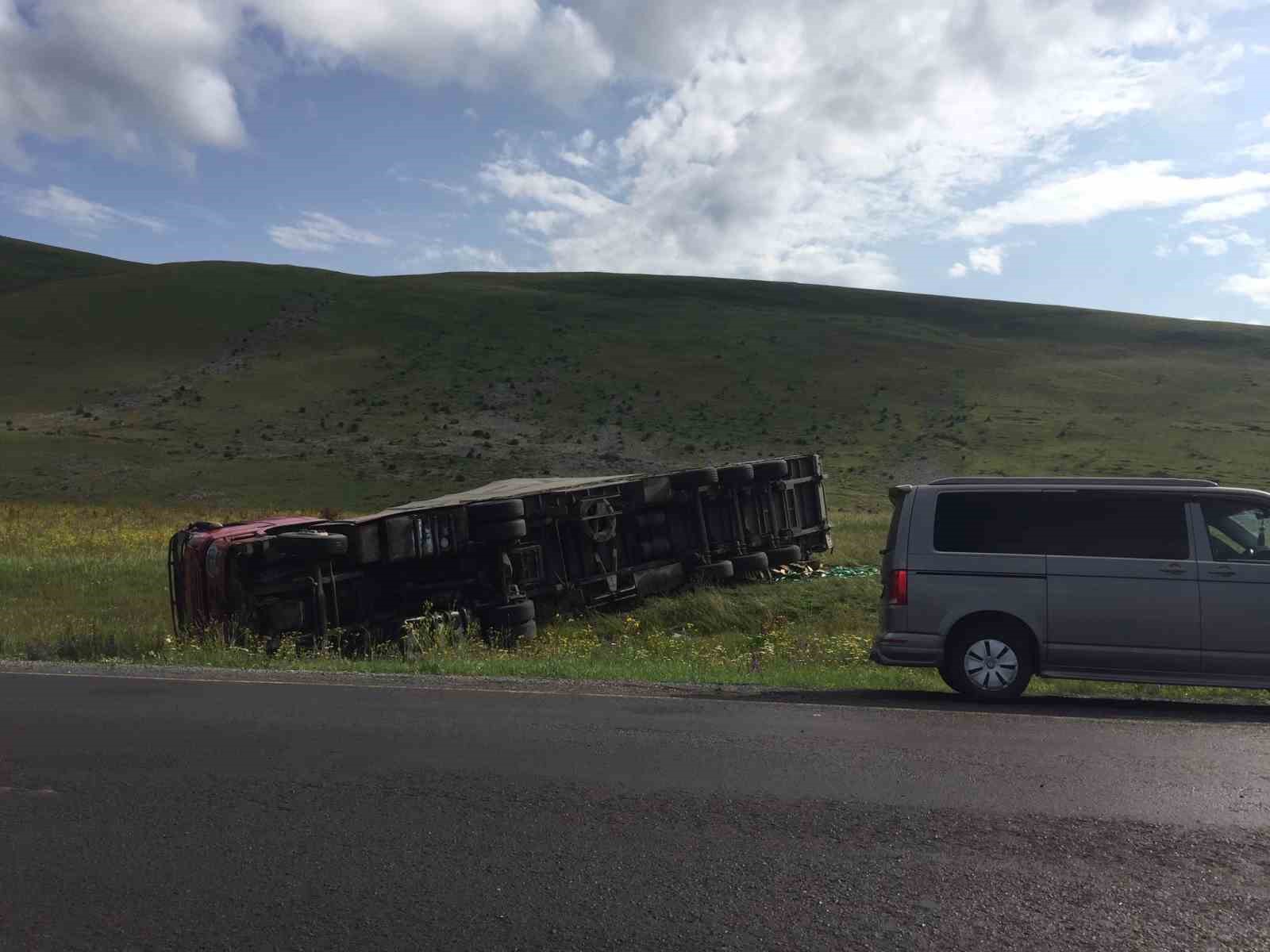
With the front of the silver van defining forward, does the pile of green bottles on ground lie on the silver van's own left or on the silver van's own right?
on the silver van's own left

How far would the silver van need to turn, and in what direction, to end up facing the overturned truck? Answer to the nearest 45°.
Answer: approximately 180°

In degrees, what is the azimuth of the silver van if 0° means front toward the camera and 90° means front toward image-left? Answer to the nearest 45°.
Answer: approximately 270°
